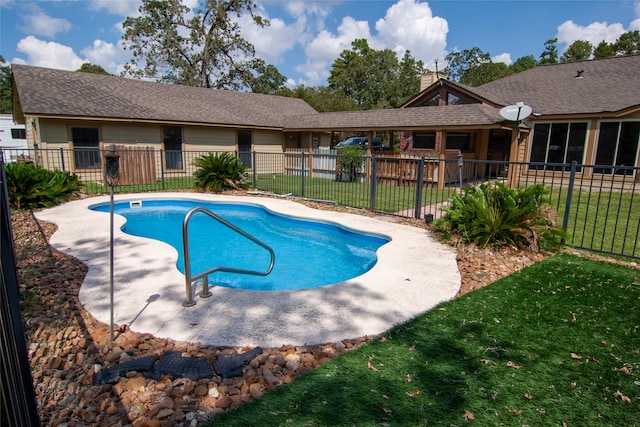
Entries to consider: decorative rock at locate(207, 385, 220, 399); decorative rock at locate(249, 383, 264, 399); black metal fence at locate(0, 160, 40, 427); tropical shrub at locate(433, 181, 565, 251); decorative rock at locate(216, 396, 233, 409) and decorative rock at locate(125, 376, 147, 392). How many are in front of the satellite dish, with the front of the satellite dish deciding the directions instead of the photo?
6

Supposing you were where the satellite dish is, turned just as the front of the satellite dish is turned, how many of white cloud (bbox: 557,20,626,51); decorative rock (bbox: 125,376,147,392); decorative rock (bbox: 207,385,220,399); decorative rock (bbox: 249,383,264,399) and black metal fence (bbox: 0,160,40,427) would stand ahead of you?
4

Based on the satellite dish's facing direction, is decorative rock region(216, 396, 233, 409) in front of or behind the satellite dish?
in front

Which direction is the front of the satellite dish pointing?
toward the camera

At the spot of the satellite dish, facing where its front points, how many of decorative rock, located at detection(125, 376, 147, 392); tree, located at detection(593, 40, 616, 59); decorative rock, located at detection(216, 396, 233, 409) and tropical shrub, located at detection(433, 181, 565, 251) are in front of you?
3

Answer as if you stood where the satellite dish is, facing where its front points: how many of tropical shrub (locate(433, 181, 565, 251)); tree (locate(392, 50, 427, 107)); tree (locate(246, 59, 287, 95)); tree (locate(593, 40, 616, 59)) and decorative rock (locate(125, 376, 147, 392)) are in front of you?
2

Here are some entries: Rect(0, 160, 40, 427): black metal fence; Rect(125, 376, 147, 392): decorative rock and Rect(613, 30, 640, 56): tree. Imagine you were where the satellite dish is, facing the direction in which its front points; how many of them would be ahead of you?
2

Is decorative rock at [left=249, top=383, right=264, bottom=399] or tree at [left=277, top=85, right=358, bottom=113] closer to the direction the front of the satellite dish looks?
the decorative rock

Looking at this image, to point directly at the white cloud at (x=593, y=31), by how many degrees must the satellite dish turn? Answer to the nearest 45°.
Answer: approximately 180°

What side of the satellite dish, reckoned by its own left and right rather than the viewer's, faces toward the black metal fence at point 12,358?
front

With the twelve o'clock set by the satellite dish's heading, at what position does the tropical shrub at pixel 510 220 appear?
The tropical shrub is roughly at 12 o'clock from the satellite dish.

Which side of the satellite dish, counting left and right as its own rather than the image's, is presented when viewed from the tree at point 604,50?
back

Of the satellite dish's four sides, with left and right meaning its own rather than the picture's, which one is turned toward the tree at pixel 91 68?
right

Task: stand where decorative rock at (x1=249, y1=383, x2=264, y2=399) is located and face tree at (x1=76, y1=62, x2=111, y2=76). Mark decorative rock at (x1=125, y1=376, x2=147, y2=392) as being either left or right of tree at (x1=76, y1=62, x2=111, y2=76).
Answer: left

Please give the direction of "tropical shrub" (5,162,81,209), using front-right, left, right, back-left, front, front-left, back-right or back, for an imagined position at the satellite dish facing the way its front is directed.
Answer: front-right
